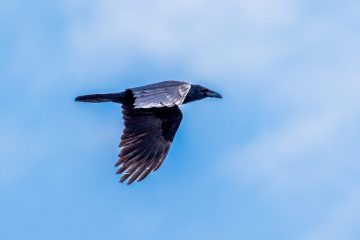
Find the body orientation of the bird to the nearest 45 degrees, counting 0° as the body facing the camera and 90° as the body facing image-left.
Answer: approximately 270°
